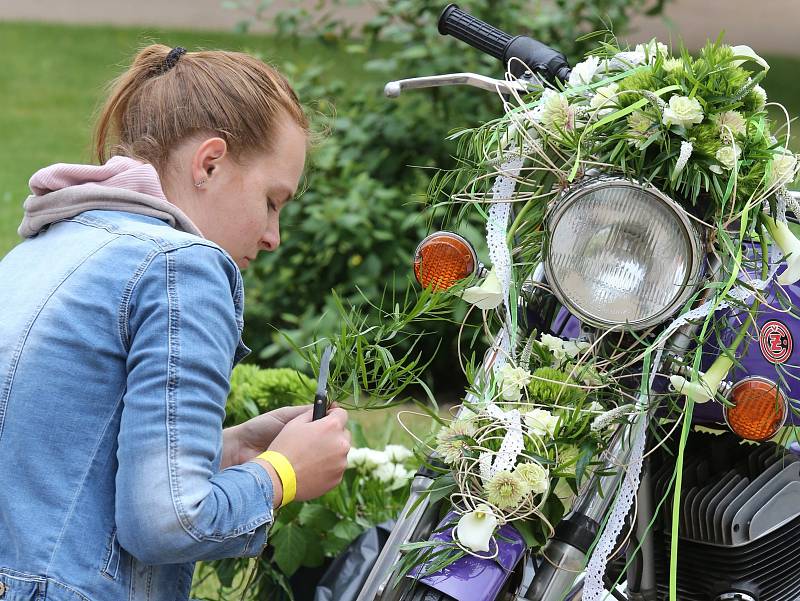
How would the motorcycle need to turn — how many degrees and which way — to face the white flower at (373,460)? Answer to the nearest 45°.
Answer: approximately 90° to its right

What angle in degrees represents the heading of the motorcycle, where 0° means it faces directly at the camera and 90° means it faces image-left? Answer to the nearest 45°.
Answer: approximately 45°

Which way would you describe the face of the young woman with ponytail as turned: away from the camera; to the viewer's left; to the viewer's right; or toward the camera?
to the viewer's right

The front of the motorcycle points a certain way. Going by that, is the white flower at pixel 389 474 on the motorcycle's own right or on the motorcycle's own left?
on the motorcycle's own right

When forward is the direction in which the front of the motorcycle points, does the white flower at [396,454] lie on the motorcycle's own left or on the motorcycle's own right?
on the motorcycle's own right
